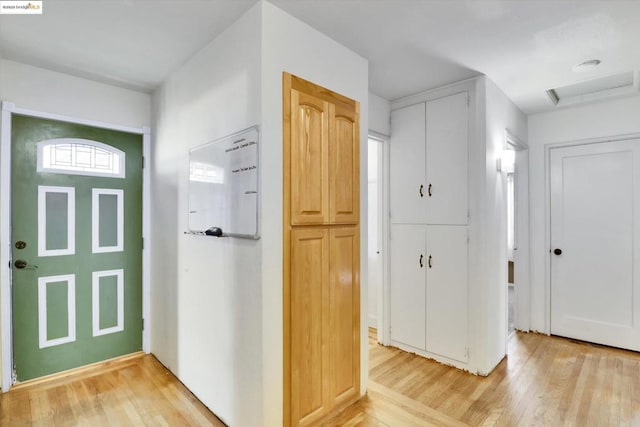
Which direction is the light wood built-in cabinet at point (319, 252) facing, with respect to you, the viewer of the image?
facing the viewer and to the right of the viewer

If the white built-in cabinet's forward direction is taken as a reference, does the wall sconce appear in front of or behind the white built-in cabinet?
behind

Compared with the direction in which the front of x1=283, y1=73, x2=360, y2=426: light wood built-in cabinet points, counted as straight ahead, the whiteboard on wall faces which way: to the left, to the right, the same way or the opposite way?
to the right

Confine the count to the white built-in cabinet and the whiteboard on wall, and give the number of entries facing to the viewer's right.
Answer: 0
